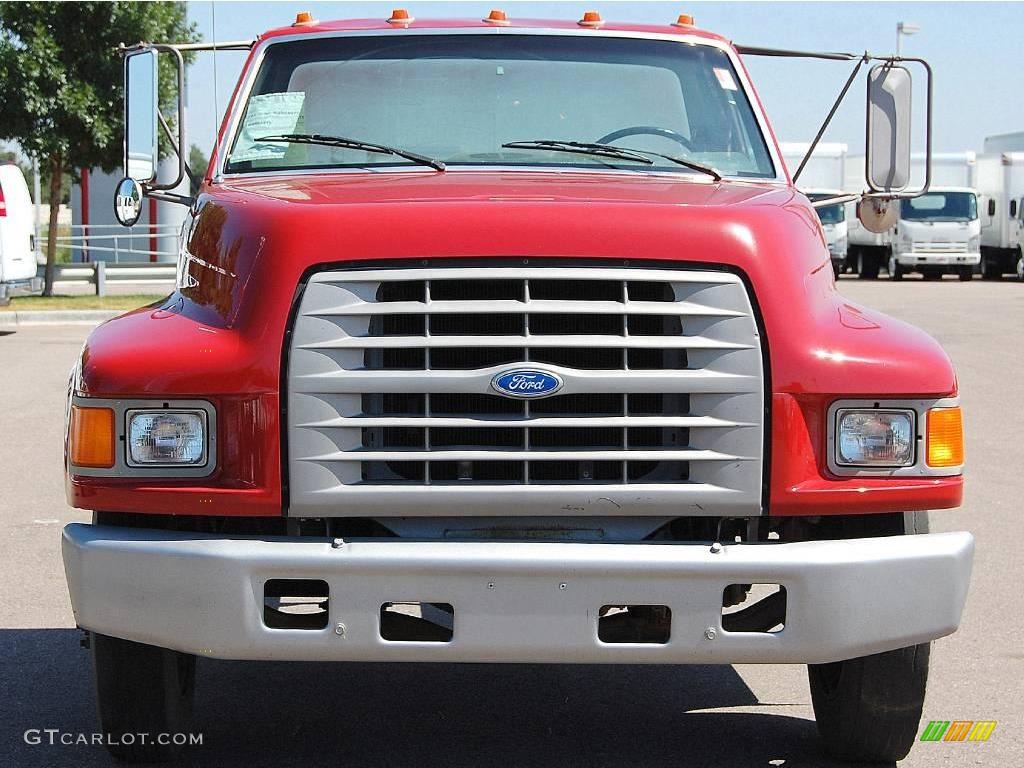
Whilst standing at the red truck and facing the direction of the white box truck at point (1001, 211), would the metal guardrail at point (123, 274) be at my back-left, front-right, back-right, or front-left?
front-left

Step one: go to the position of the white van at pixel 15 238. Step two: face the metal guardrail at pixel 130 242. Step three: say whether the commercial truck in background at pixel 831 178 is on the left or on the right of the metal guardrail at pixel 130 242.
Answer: right

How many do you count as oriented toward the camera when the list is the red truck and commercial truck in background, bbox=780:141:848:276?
2

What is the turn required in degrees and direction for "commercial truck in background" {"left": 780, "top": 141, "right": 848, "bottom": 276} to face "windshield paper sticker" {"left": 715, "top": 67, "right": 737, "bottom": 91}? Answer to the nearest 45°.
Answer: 0° — it already faces it

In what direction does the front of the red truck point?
toward the camera

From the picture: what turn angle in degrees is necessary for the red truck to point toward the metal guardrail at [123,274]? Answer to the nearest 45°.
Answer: approximately 180°

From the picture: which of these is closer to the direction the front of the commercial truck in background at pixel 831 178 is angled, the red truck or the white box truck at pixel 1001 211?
the red truck

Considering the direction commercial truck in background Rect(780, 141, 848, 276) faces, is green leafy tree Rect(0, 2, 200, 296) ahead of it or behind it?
ahead

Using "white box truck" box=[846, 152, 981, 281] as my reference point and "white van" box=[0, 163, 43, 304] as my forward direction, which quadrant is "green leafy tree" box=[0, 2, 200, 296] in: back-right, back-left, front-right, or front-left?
front-right

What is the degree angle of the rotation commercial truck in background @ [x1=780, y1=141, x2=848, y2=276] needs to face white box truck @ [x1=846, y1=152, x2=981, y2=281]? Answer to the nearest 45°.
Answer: approximately 45° to its left

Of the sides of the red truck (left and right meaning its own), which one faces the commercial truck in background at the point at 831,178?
back
